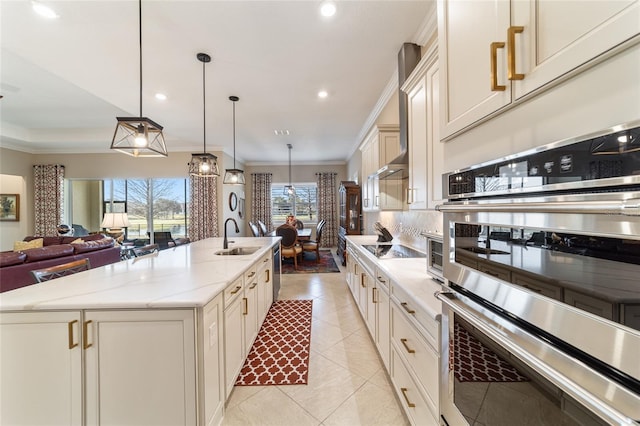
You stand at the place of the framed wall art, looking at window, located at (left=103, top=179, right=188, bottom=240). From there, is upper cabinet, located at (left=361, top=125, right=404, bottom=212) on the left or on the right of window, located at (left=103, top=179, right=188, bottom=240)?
right

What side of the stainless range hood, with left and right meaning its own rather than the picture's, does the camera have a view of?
left

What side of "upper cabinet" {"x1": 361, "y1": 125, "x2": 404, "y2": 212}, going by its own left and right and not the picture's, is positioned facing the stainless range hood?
left

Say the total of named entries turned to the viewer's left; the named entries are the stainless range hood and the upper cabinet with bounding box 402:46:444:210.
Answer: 2

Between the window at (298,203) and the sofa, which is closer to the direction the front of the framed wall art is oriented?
the sofa

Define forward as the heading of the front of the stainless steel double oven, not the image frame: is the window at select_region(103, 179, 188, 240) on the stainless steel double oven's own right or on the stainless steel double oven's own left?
on the stainless steel double oven's own right

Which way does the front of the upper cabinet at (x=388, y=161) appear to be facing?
to the viewer's left

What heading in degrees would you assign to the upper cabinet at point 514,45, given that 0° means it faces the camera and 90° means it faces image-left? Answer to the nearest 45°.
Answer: approximately 45°

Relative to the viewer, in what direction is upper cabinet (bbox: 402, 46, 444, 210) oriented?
to the viewer's left
